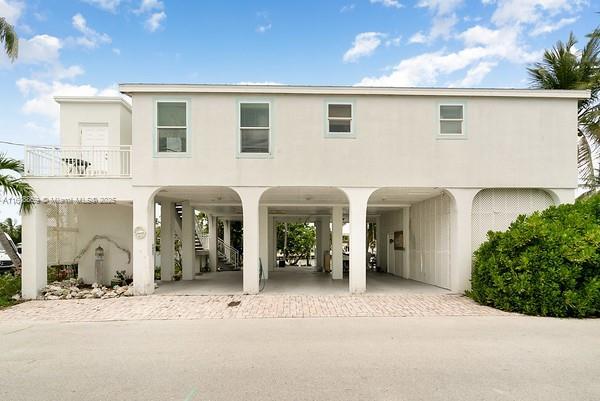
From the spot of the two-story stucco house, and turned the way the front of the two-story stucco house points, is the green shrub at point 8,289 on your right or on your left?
on your right

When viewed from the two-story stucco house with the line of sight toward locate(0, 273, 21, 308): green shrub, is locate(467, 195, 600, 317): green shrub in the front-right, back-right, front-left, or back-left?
back-left

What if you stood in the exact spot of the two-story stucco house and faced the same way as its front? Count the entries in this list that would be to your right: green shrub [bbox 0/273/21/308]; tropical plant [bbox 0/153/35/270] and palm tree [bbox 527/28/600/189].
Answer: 2

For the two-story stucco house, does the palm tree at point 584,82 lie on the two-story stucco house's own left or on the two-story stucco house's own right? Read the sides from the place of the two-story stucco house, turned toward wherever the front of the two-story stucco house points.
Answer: on the two-story stucco house's own left

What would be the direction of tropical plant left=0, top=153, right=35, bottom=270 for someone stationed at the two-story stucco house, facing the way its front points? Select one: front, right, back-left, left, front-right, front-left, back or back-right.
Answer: right

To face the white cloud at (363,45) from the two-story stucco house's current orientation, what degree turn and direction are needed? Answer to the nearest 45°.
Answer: approximately 180°

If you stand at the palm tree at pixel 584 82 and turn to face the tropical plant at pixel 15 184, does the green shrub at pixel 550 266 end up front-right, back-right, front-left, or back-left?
front-left

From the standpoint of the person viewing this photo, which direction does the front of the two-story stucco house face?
facing the viewer

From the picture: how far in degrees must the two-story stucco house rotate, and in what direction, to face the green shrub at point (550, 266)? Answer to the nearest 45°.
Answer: approximately 45° to its left
